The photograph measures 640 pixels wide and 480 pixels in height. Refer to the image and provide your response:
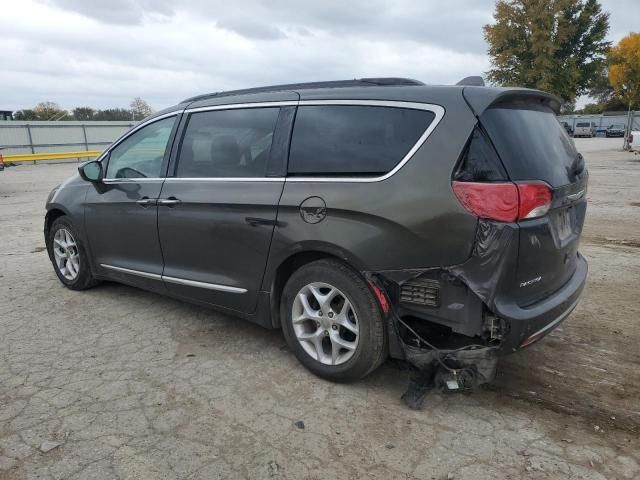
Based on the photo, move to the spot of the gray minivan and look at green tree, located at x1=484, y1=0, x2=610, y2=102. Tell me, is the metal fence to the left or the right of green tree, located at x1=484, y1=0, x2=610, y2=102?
left

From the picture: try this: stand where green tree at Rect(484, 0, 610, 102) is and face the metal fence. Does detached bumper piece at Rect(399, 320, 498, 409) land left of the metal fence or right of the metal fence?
left

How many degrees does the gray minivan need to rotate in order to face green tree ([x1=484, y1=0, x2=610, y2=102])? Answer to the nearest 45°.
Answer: approximately 90° to its right

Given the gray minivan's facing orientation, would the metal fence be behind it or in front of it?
in front

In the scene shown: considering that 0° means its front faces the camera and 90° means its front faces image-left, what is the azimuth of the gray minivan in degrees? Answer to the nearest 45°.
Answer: approximately 135°

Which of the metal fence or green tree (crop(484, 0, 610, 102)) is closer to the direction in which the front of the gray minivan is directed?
the metal fence
